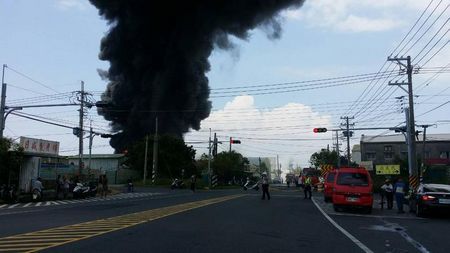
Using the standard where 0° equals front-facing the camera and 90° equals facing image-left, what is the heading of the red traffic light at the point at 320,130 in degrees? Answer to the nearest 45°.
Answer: approximately 0°

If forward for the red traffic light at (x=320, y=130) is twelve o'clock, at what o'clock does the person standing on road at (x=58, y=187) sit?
The person standing on road is roughly at 2 o'clock from the red traffic light.

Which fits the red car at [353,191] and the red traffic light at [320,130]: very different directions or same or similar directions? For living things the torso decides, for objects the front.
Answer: very different directions

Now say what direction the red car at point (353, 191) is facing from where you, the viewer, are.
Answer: facing away from the viewer

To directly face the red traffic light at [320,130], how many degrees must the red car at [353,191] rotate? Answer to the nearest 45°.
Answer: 0° — it already faces it

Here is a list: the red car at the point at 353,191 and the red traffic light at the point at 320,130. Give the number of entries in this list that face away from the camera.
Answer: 1

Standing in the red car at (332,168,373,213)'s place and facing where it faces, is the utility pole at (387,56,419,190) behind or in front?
in front

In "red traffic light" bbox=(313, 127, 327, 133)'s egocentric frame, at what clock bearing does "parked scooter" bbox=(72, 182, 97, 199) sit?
The parked scooter is roughly at 2 o'clock from the red traffic light.

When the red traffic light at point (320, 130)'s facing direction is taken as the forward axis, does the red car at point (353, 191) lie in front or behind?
in front

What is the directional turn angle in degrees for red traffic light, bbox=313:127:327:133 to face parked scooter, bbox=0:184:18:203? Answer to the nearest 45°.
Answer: approximately 45° to its right

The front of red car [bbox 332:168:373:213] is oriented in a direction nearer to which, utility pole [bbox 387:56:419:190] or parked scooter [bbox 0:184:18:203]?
the utility pole
